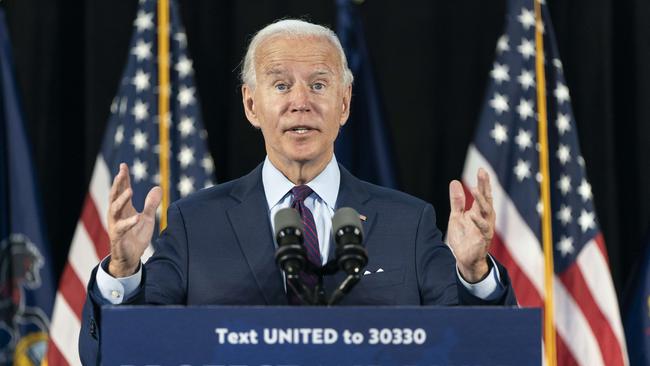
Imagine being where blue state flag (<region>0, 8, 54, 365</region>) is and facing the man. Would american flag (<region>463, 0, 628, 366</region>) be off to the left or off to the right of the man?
left

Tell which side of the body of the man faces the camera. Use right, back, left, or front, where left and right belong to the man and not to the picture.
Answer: front

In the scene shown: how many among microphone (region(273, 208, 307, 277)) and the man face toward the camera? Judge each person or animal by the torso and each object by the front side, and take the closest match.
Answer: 1

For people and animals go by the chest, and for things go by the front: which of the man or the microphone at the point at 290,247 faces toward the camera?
the man

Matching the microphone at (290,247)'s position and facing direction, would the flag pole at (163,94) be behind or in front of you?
in front

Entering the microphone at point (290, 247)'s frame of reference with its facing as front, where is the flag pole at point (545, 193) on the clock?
The flag pole is roughly at 1 o'clock from the microphone.

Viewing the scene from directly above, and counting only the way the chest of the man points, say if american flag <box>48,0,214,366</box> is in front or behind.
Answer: behind

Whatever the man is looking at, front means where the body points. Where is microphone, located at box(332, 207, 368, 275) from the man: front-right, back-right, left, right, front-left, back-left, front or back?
front

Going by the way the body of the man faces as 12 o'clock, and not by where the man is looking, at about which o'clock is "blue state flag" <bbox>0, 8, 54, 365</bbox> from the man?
The blue state flag is roughly at 5 o'clock from the man.

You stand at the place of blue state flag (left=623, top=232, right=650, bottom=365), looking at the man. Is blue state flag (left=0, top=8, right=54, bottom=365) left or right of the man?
right

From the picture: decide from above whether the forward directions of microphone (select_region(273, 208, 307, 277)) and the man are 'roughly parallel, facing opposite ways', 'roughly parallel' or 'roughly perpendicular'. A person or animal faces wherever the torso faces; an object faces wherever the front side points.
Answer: roughly parallel, facing opposite ways

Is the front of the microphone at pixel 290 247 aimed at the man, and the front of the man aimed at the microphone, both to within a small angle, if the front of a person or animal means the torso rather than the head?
yes

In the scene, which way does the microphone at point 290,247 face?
away from the camera

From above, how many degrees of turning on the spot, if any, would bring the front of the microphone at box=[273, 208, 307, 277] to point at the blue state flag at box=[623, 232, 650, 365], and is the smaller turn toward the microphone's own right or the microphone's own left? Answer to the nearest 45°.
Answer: approximately 45° to the microphone's own right

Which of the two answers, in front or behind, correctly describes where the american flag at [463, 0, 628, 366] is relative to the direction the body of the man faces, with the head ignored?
behind

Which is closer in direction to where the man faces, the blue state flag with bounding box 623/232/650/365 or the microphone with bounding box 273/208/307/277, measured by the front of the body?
the microphone

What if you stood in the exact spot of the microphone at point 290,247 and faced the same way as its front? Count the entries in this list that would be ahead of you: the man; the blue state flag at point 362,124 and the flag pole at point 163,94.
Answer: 3
